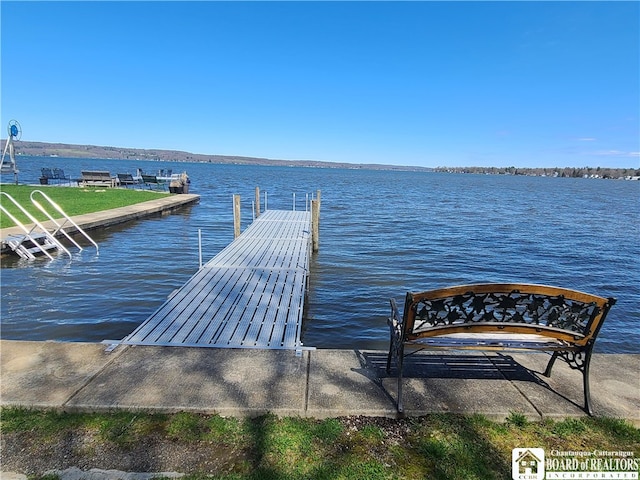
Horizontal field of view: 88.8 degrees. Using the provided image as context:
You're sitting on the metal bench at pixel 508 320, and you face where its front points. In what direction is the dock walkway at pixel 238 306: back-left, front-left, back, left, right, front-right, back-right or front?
left

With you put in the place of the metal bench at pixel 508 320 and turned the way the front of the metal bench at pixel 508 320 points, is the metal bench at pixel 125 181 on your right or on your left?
on your left

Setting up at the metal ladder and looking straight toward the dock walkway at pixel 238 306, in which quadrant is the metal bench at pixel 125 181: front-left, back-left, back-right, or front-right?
back-left

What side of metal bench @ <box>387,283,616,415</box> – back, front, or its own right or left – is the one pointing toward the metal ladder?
left

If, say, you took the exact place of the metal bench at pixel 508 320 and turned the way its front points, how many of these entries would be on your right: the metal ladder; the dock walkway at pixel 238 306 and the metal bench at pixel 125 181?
0

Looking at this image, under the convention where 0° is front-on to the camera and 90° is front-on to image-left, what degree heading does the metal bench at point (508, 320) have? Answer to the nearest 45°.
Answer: approximately 180°
